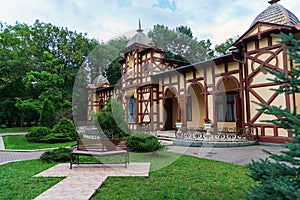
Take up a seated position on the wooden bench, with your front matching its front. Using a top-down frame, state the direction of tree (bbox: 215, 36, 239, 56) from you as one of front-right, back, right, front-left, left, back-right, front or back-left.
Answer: back-left

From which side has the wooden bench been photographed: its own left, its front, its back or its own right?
front

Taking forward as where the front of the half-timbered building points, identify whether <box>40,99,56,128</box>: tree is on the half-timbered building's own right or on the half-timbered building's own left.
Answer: on the half-timbered building's own right

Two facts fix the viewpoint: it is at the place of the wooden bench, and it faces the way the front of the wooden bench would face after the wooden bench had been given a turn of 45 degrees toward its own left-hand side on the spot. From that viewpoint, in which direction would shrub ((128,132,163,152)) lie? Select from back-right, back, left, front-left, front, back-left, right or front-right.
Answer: left

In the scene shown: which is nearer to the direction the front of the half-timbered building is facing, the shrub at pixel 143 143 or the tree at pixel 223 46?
the shrub

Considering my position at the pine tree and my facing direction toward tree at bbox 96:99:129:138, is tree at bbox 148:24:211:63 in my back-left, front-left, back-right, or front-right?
front-right

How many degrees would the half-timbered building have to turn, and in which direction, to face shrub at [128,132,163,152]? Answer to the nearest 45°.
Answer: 0° — it already faces it

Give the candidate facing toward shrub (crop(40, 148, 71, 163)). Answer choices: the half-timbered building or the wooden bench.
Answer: the half-timbered building

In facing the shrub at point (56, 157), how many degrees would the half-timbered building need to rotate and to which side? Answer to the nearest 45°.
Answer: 0° — it already faces it

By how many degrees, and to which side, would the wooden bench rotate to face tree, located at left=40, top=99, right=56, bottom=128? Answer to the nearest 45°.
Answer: approximately 180°

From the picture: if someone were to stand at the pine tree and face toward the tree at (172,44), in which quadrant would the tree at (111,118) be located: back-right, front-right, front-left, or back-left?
front-left

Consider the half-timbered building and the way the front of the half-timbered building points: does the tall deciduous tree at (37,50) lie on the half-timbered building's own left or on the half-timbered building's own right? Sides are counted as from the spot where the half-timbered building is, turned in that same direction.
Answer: on the half-timbered building's own right

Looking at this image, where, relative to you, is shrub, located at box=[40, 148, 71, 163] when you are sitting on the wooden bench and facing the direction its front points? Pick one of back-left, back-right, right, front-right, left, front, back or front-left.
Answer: back-right

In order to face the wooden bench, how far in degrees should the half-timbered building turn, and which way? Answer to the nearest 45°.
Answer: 0° — it already faces it

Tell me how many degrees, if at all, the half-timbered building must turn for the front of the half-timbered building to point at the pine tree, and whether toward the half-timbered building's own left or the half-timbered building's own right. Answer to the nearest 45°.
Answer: approximately 45° to the half-timbered building's own left

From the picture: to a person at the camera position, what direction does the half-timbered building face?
facing the viewer and to the left of the viewer

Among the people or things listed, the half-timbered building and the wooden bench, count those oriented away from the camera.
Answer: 0
